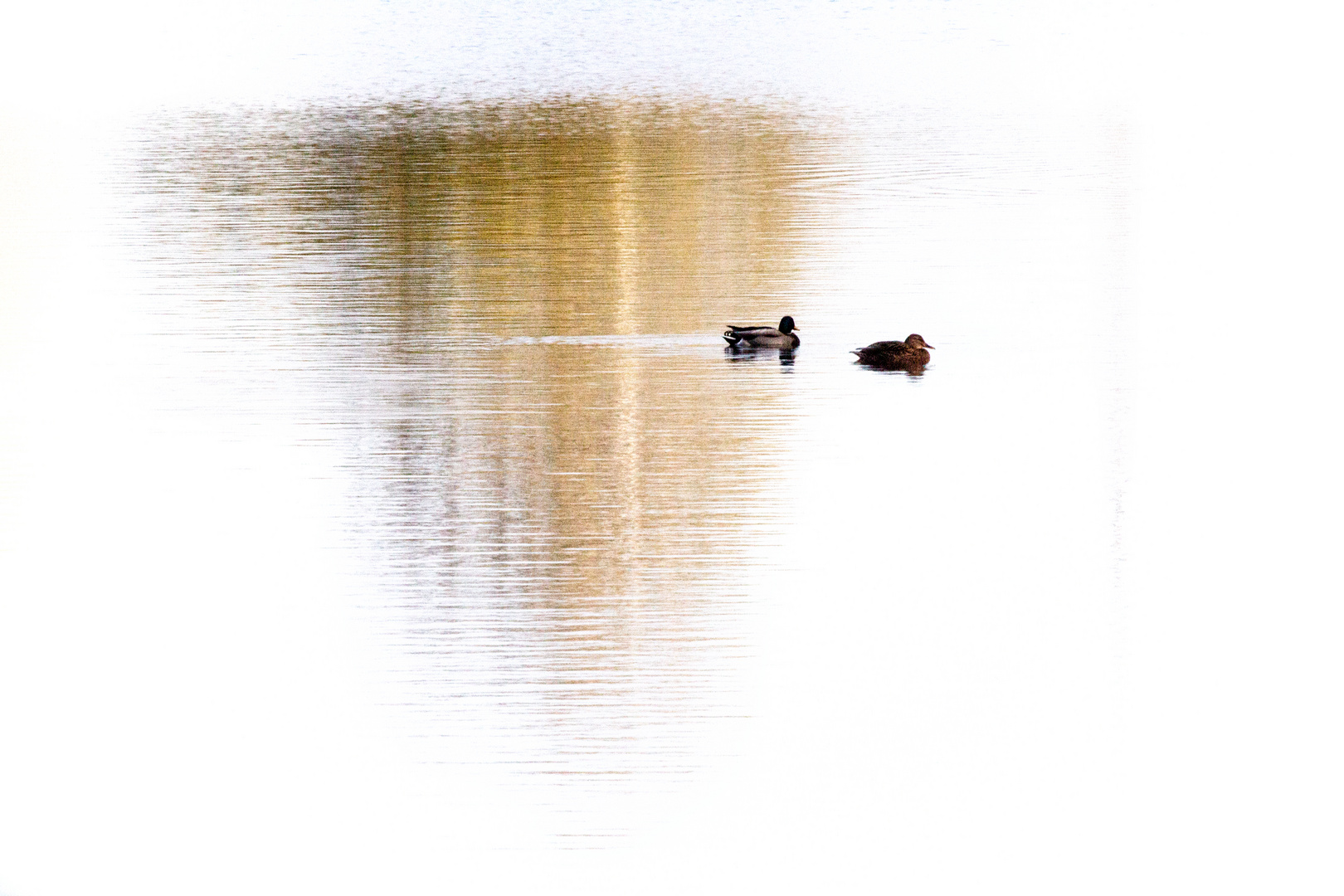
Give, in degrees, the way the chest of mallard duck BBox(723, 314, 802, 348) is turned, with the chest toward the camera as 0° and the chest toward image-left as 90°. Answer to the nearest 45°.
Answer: approximately 270°

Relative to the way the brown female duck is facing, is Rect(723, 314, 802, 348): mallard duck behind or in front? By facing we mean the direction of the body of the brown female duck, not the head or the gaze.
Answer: behind

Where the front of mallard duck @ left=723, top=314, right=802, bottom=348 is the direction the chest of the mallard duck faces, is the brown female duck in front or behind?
in front

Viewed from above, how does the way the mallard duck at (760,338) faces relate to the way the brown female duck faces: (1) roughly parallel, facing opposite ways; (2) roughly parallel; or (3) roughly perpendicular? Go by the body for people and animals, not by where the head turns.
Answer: roughly parallel

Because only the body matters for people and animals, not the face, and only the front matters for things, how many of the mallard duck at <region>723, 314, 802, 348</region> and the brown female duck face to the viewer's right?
2

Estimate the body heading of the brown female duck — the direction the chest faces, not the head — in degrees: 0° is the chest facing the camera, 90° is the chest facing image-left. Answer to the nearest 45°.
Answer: approximately 270°
